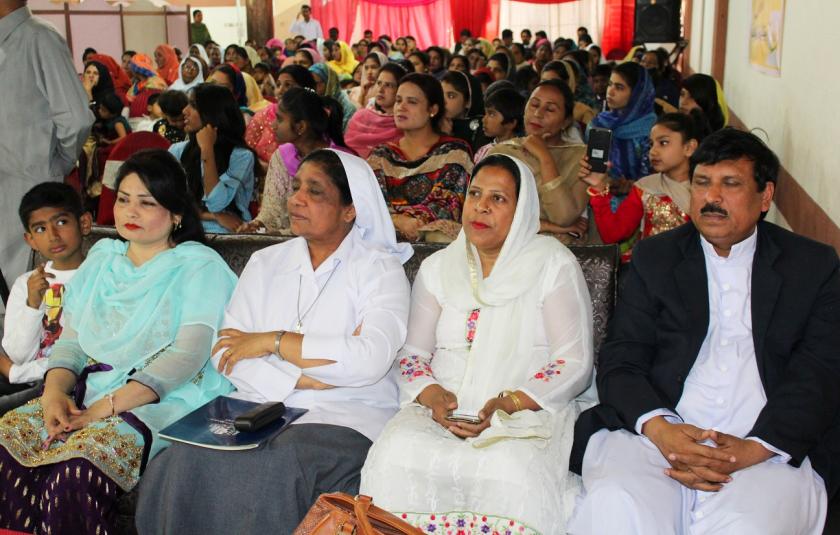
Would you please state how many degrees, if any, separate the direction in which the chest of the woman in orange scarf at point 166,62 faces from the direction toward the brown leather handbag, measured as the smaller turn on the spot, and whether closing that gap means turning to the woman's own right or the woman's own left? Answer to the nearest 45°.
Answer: approximately 45° to the woman's own left

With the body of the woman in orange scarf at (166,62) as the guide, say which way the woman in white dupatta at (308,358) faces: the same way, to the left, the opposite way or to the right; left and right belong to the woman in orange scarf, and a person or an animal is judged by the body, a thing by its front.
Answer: the same way

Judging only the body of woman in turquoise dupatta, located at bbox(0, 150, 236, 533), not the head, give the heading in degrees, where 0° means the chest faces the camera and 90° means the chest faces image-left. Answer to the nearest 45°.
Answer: approximately 45°

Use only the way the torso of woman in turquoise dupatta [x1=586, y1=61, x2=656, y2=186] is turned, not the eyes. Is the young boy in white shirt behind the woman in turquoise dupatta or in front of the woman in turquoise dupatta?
in front

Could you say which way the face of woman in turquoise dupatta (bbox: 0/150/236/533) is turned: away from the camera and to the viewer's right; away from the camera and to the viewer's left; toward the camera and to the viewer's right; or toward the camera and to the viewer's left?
toward the camera and to the viewer's left

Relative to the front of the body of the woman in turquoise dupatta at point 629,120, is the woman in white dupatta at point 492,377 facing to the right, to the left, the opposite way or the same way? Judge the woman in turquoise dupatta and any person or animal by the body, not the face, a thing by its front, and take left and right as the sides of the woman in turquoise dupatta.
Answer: the same way

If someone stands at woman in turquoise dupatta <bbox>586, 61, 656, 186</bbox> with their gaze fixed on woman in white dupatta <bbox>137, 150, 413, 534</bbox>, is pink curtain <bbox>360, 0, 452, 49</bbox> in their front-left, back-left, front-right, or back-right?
back-right

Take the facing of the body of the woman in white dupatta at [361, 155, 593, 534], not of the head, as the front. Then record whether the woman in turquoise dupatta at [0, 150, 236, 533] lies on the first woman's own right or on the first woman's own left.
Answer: on the first woman's own right

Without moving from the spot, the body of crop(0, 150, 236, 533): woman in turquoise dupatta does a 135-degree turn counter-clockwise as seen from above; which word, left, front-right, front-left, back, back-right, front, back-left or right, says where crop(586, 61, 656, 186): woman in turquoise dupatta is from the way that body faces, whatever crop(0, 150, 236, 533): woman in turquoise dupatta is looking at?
front-left

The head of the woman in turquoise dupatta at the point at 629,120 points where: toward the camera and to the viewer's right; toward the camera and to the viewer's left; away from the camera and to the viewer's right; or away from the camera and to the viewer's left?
toward the camera and to the viewer's left

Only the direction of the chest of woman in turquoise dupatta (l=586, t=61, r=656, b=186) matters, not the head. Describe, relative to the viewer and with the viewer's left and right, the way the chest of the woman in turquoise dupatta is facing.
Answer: facing the viewer and to the left of the viewer

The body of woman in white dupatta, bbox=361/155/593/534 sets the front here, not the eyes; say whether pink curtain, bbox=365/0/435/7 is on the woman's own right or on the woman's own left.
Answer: on the woman's own right

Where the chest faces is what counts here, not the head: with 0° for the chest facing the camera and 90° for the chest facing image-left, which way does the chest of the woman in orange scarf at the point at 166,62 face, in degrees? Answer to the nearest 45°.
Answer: approximately 45°

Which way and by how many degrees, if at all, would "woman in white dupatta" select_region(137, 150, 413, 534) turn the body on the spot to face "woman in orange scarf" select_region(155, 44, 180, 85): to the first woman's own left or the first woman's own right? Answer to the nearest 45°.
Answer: approximately 135° to the first woman's own right

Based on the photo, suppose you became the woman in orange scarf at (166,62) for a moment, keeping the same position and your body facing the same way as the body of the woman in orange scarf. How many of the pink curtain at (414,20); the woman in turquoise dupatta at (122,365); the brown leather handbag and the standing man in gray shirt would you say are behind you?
1

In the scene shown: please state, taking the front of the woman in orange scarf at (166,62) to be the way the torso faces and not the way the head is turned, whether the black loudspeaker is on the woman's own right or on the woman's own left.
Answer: on the woman's own left

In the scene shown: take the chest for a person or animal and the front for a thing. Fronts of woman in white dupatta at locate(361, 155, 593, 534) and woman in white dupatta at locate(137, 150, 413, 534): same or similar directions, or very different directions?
same or similar directions

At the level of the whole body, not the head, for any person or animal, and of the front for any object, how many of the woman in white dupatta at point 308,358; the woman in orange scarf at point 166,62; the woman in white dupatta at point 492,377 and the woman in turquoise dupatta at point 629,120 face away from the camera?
0
